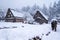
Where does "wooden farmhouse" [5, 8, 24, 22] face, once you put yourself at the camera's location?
facing the viewer and to the left of the viewer

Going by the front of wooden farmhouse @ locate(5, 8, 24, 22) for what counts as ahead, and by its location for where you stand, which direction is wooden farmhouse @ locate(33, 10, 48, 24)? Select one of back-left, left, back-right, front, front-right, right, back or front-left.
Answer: back-left
